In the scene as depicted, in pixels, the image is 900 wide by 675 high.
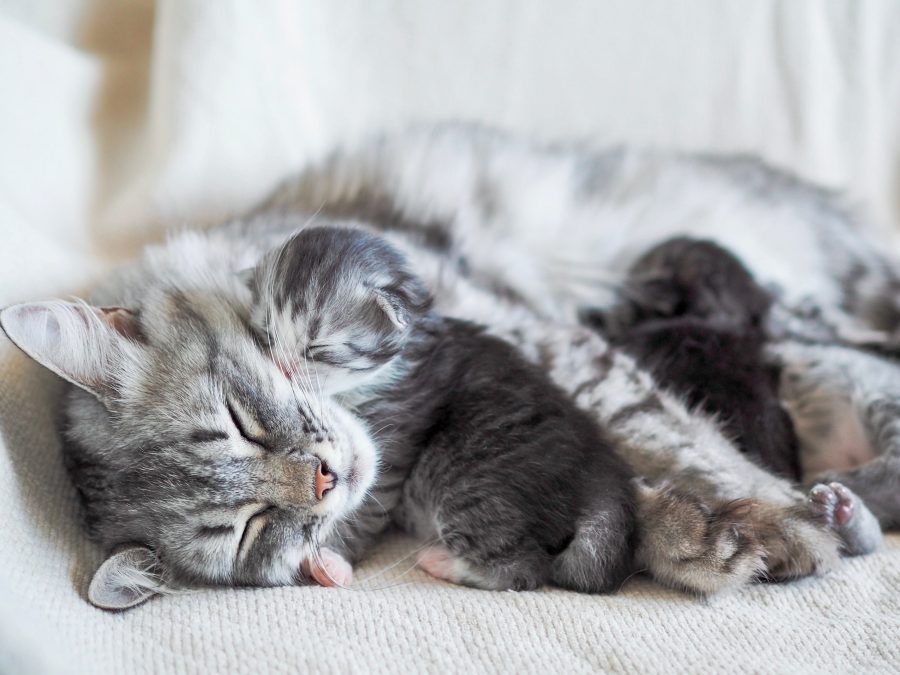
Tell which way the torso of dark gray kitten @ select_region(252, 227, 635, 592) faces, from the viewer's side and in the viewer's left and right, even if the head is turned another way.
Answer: facing to the left of the viewer

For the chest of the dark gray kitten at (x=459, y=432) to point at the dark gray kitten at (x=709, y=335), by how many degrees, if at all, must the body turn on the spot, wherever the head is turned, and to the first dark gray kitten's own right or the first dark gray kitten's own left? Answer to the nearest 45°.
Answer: approximately 135° to the first dark gray kitten's own right
